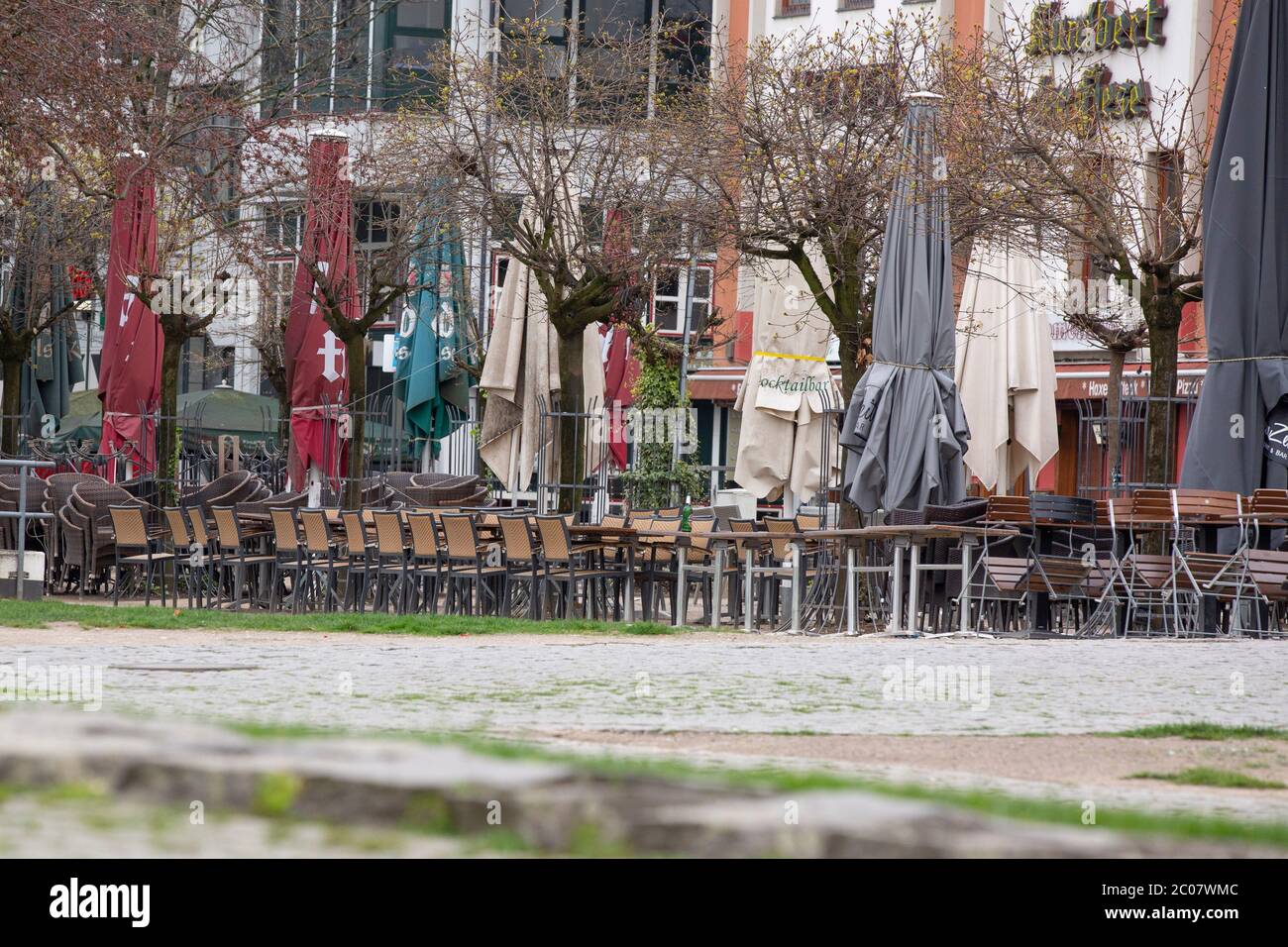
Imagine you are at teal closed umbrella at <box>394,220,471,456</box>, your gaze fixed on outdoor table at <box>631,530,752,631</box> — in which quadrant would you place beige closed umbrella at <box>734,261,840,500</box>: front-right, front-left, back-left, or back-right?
front-left

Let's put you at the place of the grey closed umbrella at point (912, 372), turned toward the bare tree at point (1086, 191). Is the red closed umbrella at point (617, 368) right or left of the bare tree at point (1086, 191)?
left

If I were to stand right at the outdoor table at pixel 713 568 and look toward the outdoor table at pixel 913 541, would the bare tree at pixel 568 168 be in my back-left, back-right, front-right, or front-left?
back-left
